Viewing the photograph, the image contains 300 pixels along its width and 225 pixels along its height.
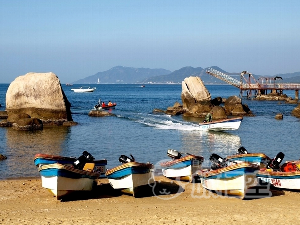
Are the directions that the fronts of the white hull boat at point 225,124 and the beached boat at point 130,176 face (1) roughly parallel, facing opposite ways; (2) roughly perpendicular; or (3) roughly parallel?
roughly perpendicular

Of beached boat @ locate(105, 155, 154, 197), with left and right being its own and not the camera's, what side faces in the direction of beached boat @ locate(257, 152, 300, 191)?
left

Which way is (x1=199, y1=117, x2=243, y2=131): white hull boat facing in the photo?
to the viewer's right

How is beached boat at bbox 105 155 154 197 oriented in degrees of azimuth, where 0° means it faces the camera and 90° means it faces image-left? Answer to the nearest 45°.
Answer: approximately 0°

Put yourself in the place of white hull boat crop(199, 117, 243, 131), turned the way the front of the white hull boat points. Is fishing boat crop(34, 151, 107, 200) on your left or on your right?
on your right

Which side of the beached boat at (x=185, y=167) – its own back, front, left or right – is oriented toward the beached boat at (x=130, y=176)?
right

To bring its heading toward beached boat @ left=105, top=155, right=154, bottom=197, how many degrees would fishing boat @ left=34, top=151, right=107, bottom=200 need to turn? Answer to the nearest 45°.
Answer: approximately 135° to its left

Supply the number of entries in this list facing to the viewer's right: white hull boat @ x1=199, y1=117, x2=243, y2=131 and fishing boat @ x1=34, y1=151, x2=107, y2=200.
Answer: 1

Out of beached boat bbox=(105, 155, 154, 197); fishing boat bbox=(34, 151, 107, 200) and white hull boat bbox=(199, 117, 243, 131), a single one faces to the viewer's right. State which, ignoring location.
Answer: the white hull boat

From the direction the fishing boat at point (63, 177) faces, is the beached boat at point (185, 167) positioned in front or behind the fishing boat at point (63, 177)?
behind

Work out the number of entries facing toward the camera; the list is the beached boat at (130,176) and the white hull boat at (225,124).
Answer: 1

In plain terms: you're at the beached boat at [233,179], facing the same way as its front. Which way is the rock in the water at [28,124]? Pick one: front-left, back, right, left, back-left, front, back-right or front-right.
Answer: back

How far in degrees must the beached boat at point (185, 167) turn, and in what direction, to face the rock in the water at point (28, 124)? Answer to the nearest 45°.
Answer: approximately 180°
